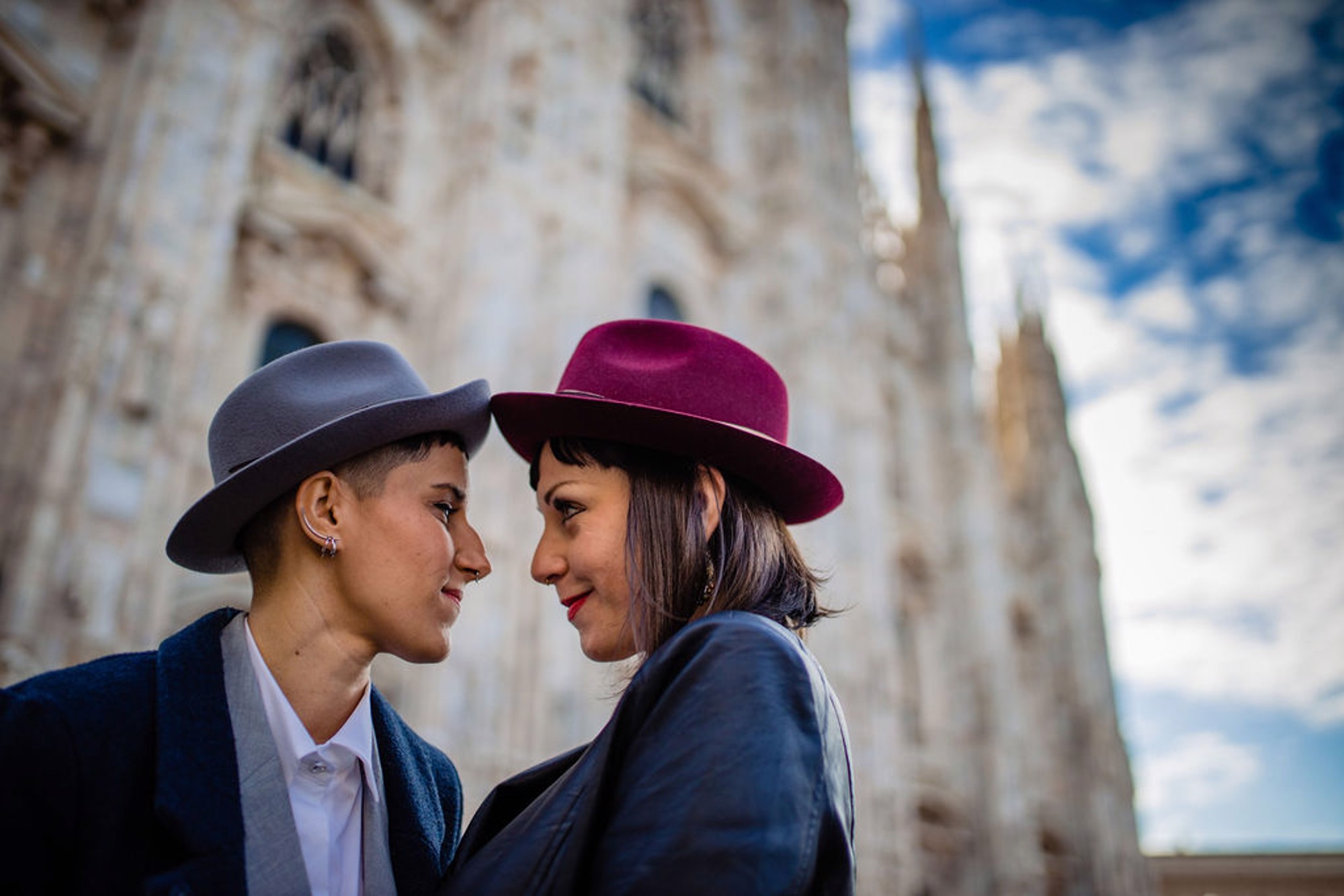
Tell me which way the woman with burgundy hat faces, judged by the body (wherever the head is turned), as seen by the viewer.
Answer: to the viewer's left

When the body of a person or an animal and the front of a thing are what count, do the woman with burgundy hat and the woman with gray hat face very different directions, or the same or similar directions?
very different directions

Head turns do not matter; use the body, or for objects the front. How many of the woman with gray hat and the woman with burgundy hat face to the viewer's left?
1

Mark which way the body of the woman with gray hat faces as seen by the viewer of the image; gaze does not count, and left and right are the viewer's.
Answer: facing the viewer and to the right of the viewer

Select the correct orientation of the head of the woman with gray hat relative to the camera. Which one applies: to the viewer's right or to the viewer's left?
to the viewer's right
